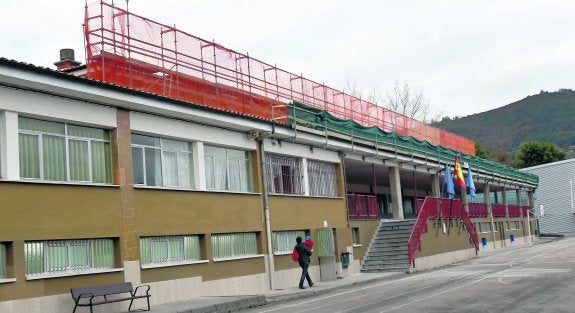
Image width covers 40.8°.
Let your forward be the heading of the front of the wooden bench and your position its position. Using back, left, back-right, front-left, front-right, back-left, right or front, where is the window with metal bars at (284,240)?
left

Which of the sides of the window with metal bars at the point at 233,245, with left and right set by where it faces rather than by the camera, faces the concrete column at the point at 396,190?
left

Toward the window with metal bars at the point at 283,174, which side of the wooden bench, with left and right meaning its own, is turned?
left

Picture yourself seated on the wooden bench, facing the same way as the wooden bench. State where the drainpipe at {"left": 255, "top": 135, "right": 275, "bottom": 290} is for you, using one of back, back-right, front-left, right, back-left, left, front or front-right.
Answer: left

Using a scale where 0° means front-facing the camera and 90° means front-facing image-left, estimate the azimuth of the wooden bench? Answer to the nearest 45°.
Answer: approximately 315°

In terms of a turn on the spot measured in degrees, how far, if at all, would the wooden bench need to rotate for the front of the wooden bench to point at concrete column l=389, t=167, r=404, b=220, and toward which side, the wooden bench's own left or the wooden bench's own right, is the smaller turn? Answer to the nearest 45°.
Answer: approximately 90° to the wooden bench's own left

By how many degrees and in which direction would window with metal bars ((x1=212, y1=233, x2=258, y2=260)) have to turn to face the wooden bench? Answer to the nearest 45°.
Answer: approximately 90° to its right

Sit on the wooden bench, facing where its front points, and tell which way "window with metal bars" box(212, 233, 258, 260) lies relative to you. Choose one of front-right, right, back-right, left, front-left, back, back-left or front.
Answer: left

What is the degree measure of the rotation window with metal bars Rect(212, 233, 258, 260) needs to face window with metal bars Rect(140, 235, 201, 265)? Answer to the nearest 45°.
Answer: approximately 90° to its right

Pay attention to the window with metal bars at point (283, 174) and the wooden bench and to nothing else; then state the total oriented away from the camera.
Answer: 0

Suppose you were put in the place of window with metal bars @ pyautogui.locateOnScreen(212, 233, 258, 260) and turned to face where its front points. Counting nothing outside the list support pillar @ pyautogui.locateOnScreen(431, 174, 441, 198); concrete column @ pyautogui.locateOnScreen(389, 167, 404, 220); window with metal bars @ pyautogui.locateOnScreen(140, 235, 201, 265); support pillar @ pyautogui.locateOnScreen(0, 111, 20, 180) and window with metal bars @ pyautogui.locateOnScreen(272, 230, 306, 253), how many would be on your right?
2
